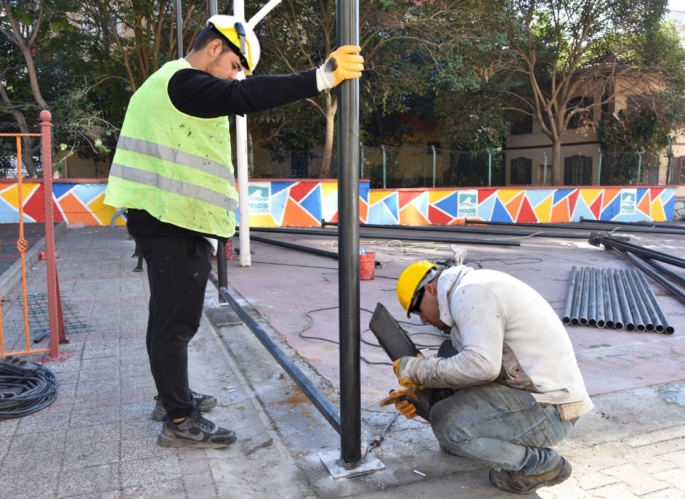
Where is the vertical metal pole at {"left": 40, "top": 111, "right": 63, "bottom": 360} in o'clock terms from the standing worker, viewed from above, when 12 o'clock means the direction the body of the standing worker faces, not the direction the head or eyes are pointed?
The vertical metal pole is roughly at 8 o'clock from the standing worker.

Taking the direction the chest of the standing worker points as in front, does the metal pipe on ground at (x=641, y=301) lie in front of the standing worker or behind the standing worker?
in front

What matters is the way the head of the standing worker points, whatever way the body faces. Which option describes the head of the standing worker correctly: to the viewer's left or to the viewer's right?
to the viewer's right

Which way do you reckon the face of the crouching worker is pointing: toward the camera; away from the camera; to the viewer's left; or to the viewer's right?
to the viewer's left

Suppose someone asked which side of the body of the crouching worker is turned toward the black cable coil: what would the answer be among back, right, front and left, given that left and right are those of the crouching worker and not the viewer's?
front

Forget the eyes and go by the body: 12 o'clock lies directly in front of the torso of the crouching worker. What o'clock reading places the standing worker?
The standing worker is roughly at 12 o'clock from the crouching worker.

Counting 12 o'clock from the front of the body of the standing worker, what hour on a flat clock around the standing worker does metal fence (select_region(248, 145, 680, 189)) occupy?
The metal fence is roughly at 10 o'clock from the standing worker.

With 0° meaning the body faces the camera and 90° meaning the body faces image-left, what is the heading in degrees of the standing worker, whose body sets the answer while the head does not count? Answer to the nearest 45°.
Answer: approximately 270°

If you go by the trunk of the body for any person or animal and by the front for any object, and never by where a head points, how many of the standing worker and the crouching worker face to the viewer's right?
1

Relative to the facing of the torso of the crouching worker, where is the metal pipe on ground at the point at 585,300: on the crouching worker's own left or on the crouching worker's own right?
on the crouching worker's own right

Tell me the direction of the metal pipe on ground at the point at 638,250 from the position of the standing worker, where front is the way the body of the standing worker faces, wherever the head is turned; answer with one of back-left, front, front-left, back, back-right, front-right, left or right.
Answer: front-left

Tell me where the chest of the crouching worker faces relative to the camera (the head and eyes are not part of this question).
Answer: to the viewer's left

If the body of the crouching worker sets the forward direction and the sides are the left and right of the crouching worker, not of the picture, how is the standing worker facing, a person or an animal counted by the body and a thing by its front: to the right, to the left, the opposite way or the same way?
the opposite way

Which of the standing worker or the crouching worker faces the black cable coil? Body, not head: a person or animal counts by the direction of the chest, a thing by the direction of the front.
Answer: the crouching worker

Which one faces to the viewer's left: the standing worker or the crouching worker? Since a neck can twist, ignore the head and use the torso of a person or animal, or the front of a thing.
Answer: the crouching worker

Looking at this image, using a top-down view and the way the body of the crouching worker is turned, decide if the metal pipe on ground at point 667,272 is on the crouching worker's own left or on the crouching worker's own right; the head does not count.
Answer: on the crouching worker's own right
